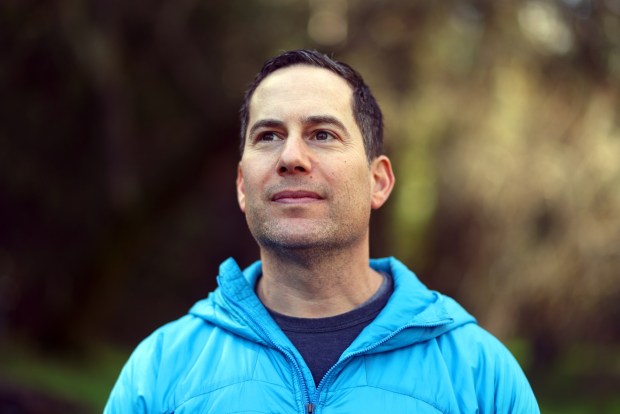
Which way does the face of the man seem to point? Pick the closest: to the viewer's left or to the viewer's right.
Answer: to the viewer's left

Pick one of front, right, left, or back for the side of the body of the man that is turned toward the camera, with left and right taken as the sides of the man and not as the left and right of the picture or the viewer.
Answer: front
